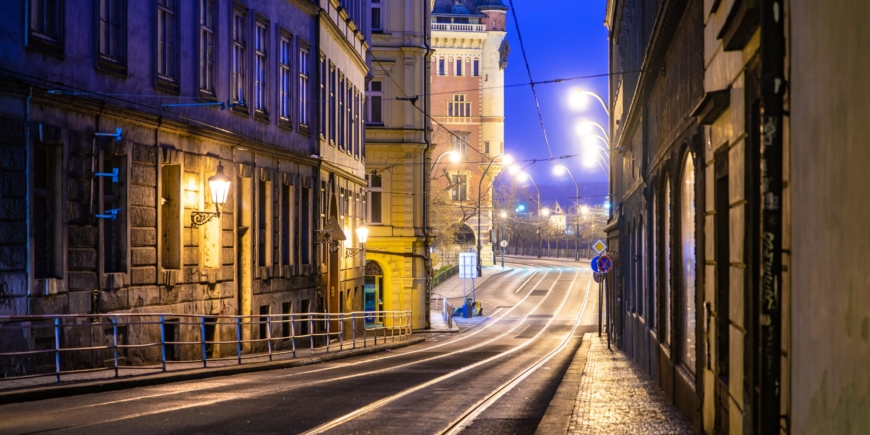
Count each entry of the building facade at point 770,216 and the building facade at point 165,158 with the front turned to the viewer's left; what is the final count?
1

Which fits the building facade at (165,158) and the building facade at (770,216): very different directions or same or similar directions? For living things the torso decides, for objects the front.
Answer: very different directions

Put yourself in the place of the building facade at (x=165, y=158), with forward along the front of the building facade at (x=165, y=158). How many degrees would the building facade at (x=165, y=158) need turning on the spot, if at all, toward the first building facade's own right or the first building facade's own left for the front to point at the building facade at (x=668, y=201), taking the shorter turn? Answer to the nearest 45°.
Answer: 0° — it already faces it

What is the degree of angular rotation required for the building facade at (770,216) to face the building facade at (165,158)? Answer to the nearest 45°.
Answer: approximately 45° to its right

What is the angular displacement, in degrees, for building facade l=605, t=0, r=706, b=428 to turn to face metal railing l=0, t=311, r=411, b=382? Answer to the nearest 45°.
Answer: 0° — it already faces it

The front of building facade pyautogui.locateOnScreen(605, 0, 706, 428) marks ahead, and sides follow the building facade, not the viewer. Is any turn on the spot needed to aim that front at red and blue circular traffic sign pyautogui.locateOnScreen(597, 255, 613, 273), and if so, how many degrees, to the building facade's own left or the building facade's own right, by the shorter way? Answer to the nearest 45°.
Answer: approximately 90° to the building facade's own right

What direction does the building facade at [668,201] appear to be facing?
to the viewer's left

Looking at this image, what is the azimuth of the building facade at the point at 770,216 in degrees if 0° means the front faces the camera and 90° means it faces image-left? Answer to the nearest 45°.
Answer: approximately 90°

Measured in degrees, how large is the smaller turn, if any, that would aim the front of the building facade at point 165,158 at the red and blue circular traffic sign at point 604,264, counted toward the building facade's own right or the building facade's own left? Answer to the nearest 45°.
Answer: approximately 90° to the building facade's own left

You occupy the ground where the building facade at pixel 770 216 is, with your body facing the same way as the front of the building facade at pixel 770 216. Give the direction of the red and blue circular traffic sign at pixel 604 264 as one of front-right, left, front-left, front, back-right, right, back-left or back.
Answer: right
